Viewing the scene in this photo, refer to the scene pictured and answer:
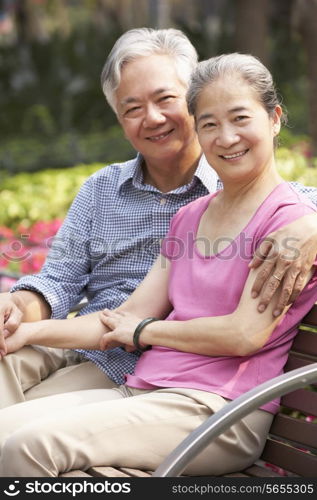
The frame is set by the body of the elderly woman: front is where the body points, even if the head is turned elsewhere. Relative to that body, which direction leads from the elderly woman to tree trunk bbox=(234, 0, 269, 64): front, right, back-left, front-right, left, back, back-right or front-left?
back-right

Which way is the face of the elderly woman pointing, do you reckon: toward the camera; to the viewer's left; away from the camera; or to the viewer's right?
toward the camera

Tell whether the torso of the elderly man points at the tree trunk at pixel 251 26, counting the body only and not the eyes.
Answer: no

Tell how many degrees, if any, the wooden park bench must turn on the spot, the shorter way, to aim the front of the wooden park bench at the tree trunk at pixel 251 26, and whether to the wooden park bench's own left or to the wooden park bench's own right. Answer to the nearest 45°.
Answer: approximately 135° to the wooden park bench's own right

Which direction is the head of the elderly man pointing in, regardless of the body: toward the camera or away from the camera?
toward the camera

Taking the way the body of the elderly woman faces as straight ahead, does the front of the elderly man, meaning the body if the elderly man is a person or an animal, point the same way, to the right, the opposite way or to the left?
the same way

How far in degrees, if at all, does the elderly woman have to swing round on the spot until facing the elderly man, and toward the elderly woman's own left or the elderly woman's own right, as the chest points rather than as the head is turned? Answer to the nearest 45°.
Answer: approximately 90° to the elderly woman's own right

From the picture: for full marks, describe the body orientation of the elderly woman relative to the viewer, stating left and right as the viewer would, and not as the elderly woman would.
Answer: facing the viewer and to the left of the viewer

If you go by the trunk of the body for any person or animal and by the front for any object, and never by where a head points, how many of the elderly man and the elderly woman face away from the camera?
0
